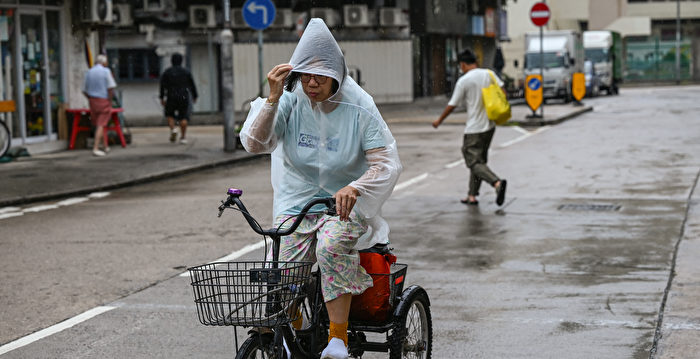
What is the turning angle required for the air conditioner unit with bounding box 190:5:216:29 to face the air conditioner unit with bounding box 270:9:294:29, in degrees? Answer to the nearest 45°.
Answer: approximately 90° to its left

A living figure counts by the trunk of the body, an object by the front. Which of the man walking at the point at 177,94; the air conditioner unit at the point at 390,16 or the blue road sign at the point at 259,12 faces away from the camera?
the man walking

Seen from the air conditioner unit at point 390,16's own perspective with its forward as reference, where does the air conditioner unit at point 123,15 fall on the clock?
the air conditioner unit at point 123,15 is roughly at 2 o'clock from the air conditioner unit at point 390,16.

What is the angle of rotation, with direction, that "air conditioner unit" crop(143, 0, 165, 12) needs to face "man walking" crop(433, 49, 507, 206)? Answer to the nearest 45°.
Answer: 0° — it already faces them

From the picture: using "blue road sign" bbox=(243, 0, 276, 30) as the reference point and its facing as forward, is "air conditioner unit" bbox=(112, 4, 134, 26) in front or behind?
behind

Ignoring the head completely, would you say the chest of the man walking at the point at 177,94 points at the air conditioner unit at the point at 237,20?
yes

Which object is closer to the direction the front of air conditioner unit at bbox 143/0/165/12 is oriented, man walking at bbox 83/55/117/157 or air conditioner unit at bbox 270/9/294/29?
the man walking

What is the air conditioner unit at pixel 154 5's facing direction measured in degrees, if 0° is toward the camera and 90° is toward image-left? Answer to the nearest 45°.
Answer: approximately 0°

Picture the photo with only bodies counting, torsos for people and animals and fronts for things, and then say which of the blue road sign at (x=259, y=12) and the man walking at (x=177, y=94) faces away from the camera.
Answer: the man walking

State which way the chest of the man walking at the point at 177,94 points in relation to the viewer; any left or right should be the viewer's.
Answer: facing away from the viewer

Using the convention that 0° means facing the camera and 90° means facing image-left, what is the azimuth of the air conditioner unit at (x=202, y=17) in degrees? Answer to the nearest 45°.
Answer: approximately 0°

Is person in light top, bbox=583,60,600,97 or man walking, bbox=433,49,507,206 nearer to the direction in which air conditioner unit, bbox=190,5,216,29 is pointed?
the man walking

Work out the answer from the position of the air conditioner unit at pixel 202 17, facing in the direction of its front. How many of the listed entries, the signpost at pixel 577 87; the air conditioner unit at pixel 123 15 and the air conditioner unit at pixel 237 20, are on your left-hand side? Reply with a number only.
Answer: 2
